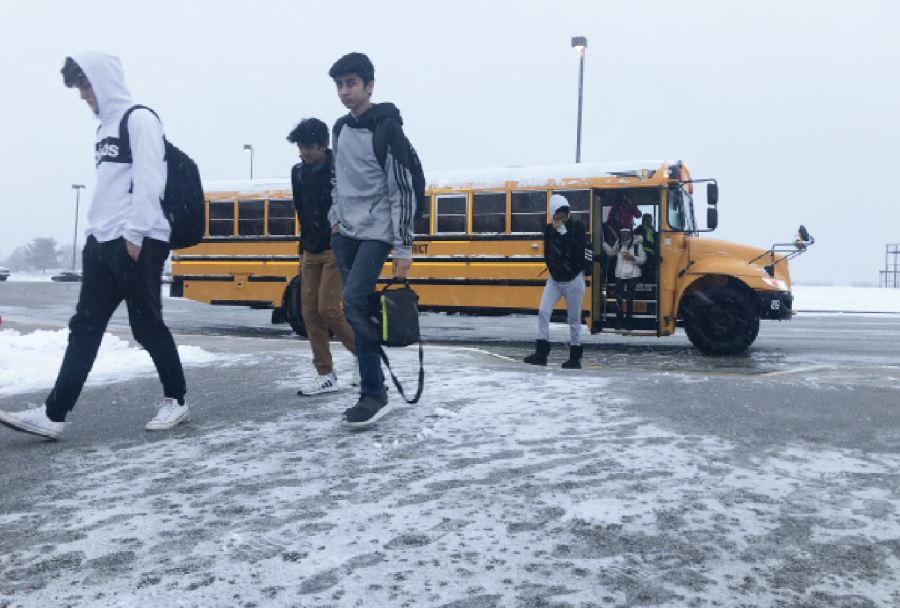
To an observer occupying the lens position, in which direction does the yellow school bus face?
facing to the right of the viewer

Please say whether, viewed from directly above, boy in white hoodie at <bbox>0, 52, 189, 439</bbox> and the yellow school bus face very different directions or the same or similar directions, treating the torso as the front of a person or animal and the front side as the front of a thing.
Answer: very different directions

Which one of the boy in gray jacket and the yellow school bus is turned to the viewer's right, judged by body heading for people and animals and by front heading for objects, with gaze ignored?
the yellow school bus

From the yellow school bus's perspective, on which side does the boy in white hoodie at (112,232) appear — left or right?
on its right

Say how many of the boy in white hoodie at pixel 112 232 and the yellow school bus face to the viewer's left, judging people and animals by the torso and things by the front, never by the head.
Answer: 1

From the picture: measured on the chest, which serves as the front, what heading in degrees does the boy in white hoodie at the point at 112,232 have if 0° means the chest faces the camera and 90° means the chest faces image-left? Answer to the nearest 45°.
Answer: approximately 90°

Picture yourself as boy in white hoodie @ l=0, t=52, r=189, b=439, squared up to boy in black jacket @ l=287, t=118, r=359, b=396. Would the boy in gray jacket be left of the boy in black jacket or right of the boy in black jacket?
right
